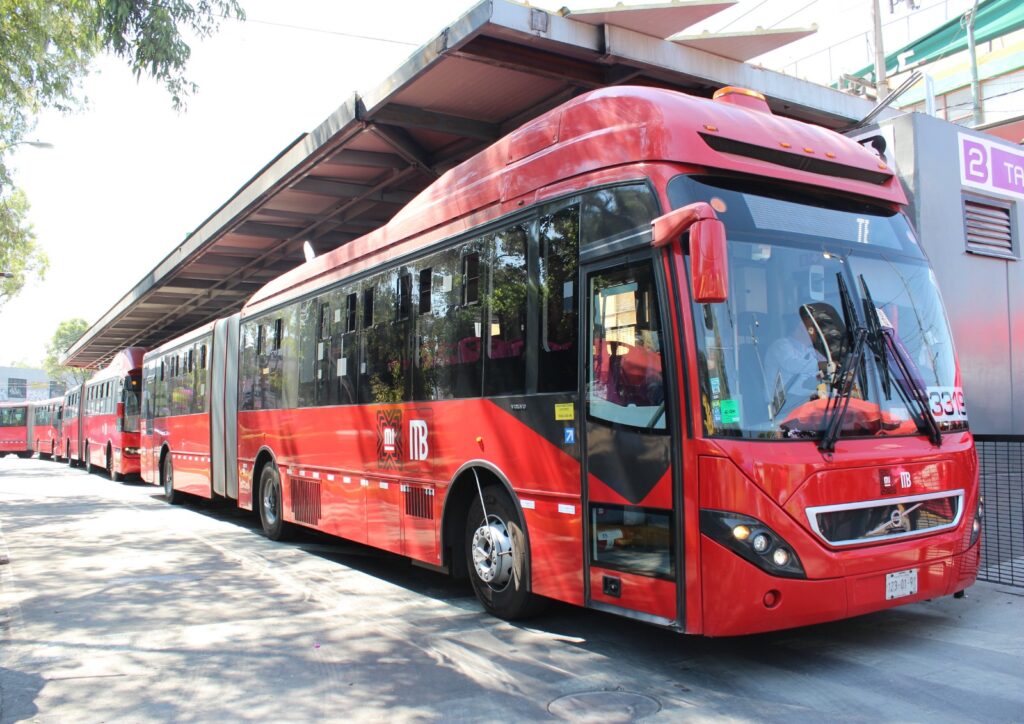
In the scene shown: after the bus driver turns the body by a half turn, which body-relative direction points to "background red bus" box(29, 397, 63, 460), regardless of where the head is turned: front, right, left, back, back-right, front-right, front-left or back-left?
front

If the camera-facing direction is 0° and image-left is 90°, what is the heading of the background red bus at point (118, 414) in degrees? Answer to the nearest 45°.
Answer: approximately 315°

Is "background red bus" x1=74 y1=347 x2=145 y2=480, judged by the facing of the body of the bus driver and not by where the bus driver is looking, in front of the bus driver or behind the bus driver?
behind

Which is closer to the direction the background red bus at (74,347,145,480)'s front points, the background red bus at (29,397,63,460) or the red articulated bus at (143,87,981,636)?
the red articulated bus

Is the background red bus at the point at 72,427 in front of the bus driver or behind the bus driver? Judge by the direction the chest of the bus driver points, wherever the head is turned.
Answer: behind

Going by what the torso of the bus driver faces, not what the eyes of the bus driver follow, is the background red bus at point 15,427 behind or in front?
behind

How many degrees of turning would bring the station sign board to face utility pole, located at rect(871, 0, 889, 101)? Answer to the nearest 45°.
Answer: approximately 135° to its left
